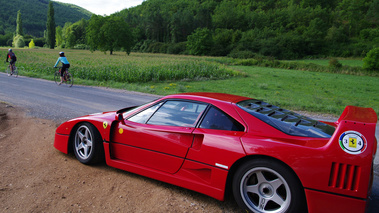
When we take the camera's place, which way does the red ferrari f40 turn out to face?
facing away from the viewer and to the left of the viewer

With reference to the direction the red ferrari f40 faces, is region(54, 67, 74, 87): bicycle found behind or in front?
in front

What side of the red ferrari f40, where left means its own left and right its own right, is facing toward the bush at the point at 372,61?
right

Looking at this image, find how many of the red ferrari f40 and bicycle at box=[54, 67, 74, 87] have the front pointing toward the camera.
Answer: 0

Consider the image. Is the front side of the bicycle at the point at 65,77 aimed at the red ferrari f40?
no

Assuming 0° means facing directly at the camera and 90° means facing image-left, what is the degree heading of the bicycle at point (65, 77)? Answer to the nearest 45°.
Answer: approximately 135°
